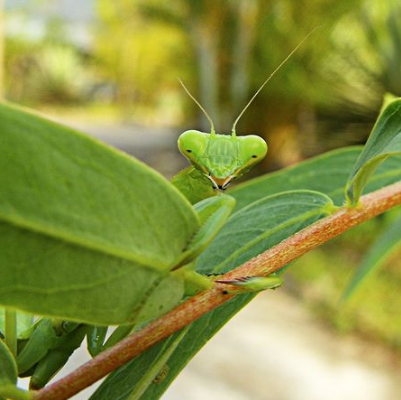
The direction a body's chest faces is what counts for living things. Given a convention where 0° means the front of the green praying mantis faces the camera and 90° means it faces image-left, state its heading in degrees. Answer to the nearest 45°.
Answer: approximately 315°
